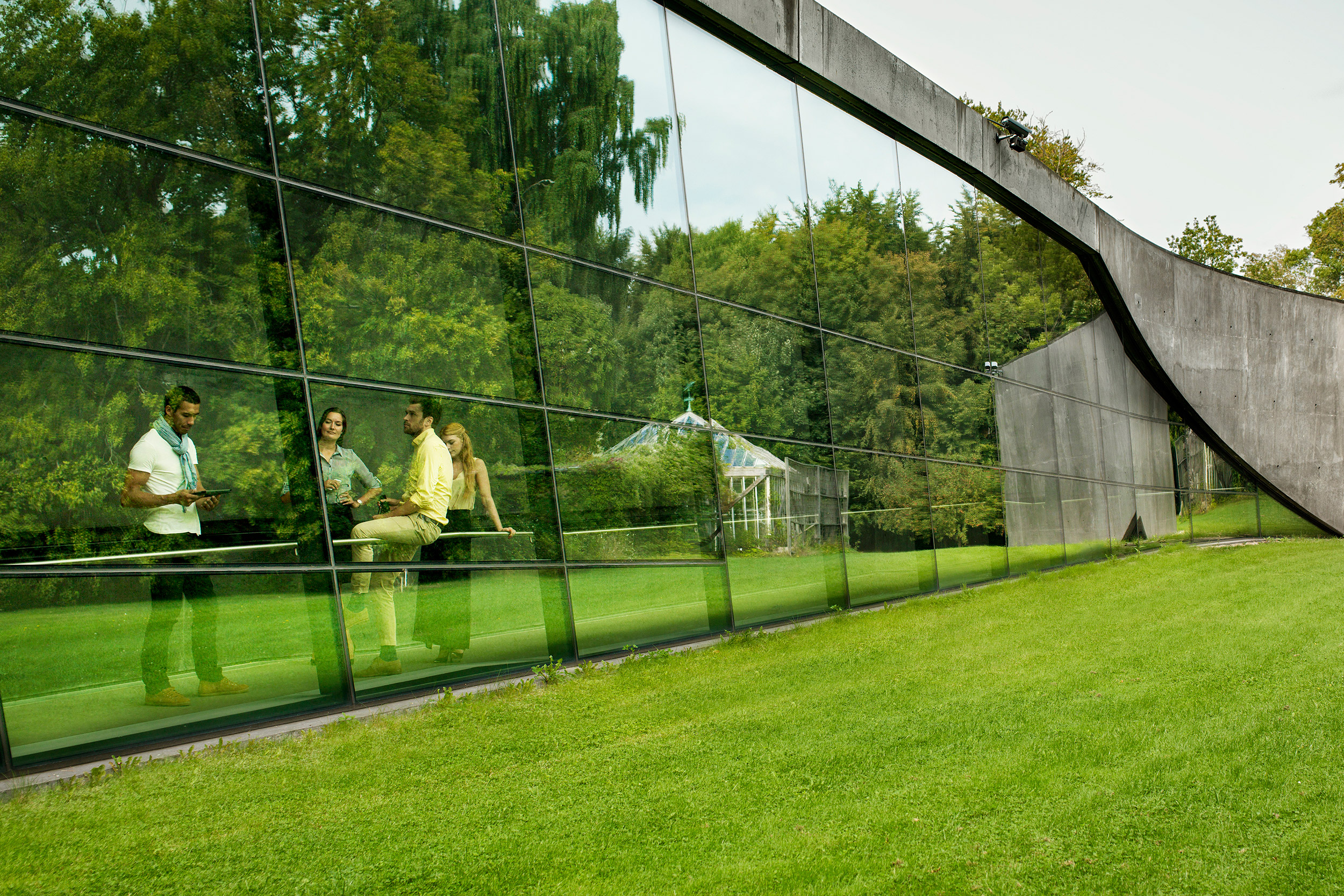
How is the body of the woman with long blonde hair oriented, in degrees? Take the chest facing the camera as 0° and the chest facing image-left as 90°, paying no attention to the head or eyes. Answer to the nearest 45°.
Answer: approximately 45°

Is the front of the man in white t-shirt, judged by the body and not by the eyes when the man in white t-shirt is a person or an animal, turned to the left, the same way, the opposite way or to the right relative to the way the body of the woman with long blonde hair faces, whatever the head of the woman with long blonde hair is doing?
to the left

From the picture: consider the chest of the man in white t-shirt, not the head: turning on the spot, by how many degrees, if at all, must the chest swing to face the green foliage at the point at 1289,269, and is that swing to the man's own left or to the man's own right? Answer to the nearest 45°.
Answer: approximately 90° to the man's own left

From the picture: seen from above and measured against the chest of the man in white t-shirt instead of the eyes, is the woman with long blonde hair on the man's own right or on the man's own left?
on the man's own left

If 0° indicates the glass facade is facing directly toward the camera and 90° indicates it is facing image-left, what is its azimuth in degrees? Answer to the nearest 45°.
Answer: approximately 315°

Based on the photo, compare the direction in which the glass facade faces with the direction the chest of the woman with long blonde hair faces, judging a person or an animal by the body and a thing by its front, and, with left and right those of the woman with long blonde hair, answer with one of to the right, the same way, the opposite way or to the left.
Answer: to the left
